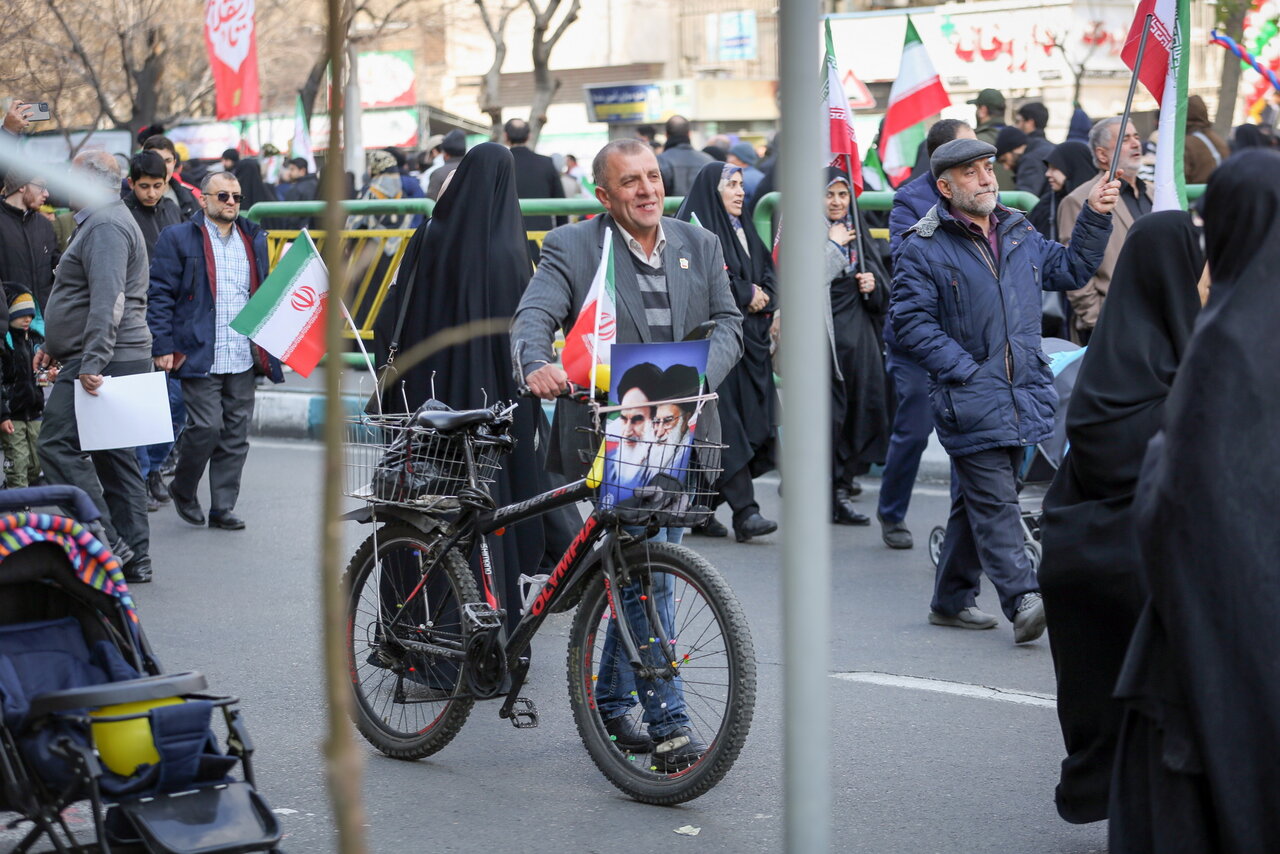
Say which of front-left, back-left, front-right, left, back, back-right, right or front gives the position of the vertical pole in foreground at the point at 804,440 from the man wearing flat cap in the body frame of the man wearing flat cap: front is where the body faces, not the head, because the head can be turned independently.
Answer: front-right

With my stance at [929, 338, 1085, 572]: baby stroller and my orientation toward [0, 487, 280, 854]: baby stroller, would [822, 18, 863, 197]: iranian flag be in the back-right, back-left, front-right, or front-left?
back-right

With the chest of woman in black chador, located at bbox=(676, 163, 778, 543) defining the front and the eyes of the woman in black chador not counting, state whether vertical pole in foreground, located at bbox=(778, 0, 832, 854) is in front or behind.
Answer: in front

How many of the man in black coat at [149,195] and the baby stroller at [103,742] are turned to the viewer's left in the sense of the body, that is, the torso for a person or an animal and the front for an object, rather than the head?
0

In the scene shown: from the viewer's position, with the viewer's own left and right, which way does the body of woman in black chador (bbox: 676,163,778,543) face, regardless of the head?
facing the viewer and to the right of the viewer

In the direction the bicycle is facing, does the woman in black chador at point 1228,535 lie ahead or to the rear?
ahead

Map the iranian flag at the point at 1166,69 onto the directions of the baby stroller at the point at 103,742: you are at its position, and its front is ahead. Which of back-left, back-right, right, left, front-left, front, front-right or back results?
left

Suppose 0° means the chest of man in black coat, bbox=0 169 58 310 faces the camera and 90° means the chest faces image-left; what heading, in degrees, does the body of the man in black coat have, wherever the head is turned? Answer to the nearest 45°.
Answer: approximately 315°

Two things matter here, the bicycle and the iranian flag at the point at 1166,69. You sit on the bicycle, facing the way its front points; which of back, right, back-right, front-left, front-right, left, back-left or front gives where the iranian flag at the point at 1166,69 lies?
left

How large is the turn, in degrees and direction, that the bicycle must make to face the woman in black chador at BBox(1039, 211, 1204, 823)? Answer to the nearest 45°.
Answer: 0° — it already faces them
